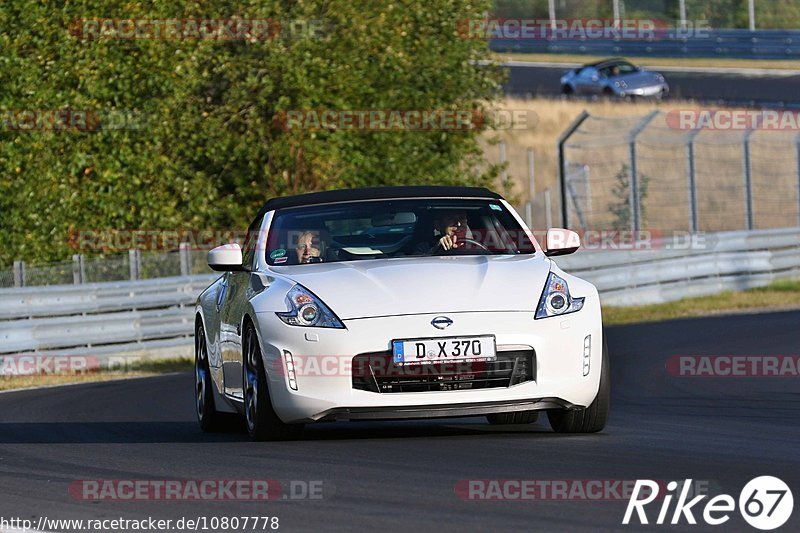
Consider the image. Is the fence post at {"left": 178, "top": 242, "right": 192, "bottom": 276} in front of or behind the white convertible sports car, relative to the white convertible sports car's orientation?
behind

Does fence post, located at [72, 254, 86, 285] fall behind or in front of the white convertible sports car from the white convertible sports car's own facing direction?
behind

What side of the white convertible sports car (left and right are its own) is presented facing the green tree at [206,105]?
back

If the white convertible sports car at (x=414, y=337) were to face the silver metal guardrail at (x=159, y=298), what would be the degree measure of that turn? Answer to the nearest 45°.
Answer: approximately 180°

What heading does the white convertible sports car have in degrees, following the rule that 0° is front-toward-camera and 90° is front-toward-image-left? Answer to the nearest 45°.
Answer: approximately 0°

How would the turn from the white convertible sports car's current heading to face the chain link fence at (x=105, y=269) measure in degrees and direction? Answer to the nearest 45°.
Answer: approximately 180°

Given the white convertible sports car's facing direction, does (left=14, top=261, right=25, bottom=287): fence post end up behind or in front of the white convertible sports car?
behind
